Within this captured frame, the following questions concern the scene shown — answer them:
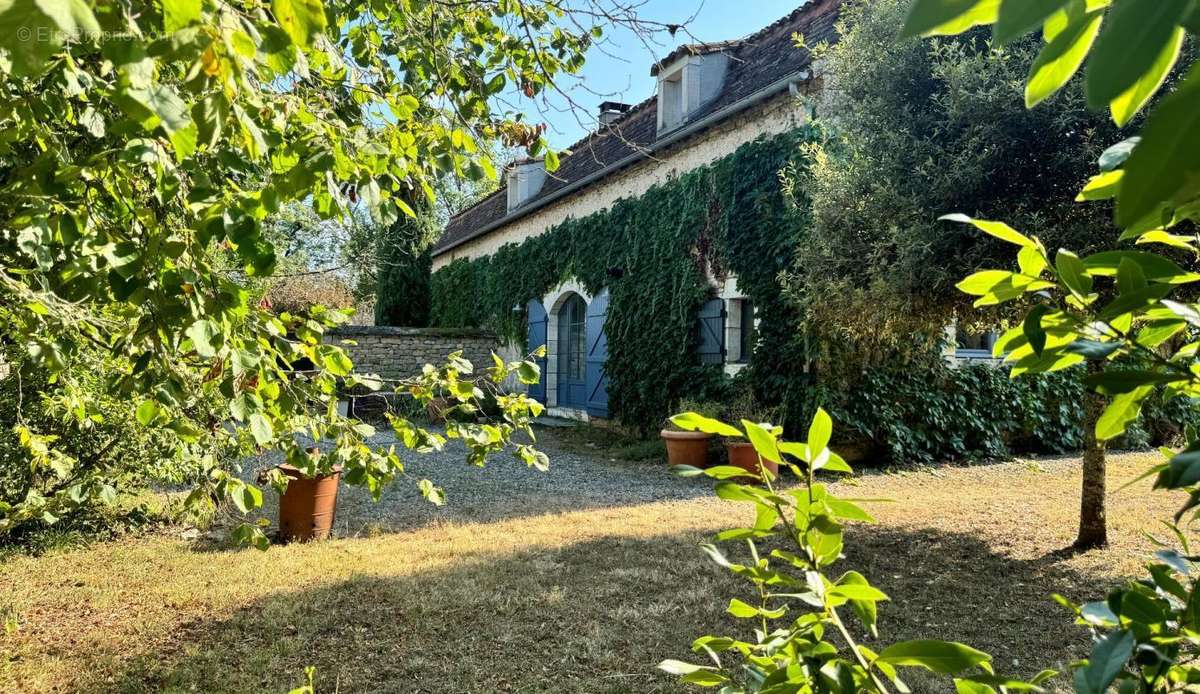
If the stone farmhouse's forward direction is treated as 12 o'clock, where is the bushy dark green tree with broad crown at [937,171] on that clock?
The bushy dark green tree with broad crown is roughly at 10 o'clock from the stone farmhouse.

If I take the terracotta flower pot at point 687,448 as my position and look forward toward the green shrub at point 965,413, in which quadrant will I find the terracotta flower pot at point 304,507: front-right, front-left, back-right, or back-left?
back-right

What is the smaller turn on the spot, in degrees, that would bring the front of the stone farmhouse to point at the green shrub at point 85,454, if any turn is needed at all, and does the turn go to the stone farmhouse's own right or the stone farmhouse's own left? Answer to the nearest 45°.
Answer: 0° — it already faces it

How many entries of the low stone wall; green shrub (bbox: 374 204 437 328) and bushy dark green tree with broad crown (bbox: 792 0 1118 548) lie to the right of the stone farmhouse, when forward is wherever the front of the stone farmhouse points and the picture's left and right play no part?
2

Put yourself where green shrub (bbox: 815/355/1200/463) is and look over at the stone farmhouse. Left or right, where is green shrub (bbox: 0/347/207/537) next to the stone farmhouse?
left

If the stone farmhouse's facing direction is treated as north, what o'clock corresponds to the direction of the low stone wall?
The low stone wall is roughly at 3 o'clock from the stone farmhouse.

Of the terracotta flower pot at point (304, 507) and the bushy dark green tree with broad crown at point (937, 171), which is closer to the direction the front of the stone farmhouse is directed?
the terracotta flower pot

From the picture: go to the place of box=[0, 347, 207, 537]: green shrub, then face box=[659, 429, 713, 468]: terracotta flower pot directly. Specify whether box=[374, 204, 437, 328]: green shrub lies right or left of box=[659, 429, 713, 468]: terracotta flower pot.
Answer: left

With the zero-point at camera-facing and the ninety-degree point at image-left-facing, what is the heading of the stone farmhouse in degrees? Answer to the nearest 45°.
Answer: approximately 45°

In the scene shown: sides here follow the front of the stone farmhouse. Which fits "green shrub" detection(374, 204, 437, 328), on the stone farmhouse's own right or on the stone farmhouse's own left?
on the stone farmhouse's own right
